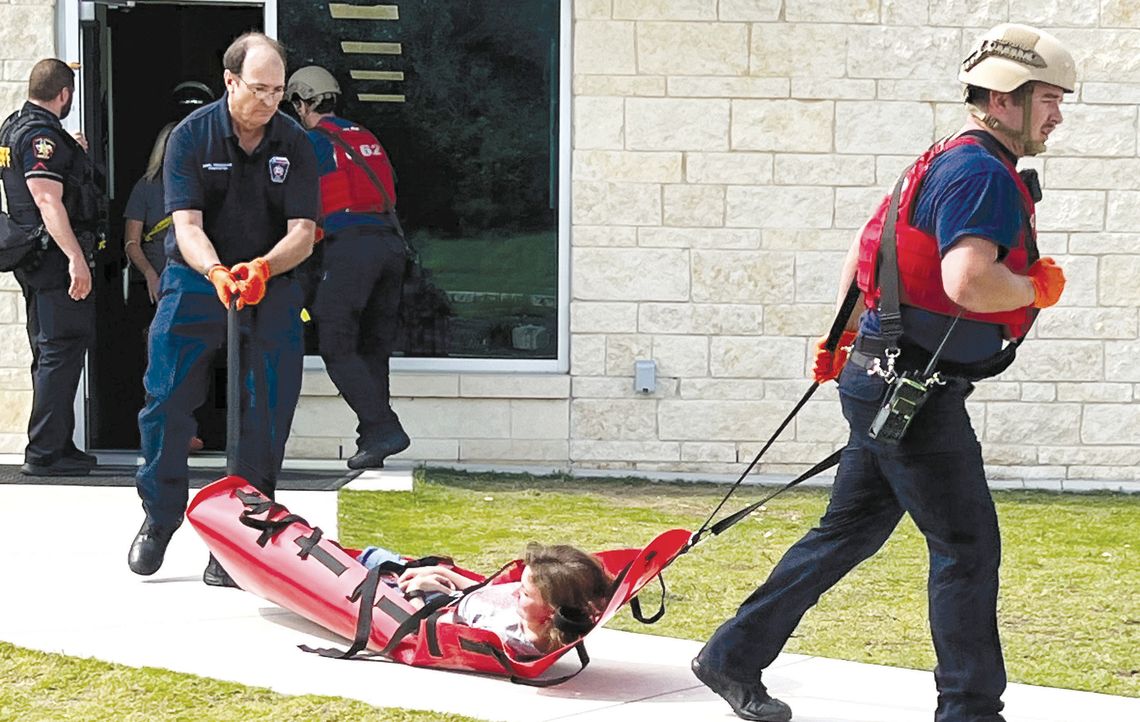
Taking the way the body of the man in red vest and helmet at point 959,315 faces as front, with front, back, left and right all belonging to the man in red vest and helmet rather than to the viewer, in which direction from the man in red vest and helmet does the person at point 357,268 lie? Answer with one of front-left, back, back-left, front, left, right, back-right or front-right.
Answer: back-left

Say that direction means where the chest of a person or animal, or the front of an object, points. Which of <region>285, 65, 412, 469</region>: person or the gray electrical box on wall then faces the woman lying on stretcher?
the gray electrical box on wall

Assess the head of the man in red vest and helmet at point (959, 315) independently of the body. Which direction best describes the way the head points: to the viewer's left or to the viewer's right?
to the viewer's right

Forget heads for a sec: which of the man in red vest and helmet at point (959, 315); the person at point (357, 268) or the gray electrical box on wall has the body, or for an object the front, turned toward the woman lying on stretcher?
the gray electrical box on wall

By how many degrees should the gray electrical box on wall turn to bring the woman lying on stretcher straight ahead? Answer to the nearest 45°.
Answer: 0° — it already faces them

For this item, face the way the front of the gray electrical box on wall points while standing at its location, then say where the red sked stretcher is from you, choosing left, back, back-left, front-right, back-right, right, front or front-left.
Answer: front

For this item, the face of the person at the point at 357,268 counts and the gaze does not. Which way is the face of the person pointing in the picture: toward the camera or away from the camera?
away from the camera

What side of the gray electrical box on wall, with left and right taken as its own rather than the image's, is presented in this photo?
front

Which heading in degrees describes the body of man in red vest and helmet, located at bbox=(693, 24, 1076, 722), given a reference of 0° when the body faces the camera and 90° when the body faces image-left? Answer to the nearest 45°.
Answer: approximately 270°

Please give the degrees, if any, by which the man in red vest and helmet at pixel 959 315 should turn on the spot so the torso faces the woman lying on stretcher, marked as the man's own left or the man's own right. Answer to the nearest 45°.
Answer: approximately 180°

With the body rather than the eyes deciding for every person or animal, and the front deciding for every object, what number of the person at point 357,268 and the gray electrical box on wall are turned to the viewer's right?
0

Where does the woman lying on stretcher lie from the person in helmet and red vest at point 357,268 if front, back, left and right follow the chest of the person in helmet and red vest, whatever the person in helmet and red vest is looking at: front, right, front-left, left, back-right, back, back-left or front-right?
back-left

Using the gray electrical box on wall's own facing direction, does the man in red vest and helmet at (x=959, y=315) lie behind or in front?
in front

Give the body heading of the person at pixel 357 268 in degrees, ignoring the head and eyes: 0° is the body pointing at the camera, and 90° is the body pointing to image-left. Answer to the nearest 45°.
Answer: approximately 135°
